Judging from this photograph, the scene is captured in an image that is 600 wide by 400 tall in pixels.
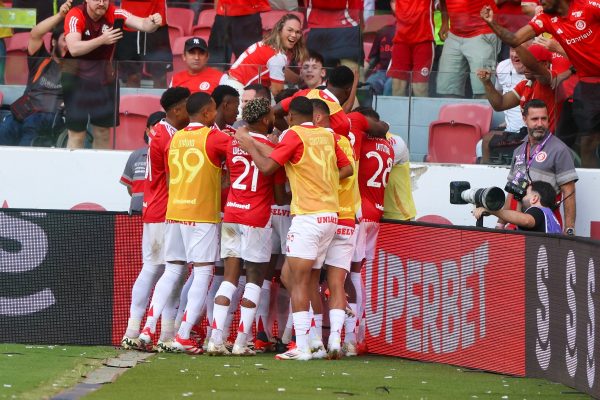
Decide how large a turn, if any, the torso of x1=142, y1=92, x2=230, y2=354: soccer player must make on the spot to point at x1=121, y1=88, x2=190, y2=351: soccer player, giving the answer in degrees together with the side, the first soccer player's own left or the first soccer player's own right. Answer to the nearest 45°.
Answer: approximately 90° to the first soccer player's own left

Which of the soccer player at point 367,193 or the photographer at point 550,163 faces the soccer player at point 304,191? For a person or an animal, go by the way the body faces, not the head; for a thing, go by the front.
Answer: the photographer

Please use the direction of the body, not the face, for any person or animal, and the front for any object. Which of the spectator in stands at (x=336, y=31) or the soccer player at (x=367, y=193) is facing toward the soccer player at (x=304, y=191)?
the spectator in stands

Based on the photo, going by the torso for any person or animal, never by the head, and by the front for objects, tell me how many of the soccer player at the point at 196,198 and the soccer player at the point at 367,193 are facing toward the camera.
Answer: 0

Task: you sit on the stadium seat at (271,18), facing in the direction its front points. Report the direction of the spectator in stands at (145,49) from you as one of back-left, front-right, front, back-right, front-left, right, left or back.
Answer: right

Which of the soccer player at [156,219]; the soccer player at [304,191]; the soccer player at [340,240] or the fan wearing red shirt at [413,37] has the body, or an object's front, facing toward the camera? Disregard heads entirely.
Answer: the fan wearing red shirt

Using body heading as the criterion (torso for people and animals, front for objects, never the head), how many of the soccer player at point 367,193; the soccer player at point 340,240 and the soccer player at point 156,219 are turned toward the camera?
0

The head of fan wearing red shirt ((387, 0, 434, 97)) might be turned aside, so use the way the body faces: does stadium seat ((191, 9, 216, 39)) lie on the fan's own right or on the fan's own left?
on the fan's own right

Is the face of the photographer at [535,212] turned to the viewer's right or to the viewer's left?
to the viewer's left

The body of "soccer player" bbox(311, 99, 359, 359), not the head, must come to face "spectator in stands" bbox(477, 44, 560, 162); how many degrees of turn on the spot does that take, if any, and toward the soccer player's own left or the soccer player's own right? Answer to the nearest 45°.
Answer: approximately 90° to the soccer player's own right

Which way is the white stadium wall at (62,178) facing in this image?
toward the camera

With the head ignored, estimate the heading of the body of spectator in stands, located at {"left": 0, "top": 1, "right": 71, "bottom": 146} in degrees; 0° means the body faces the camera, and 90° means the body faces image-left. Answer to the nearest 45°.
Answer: approximately 315°
